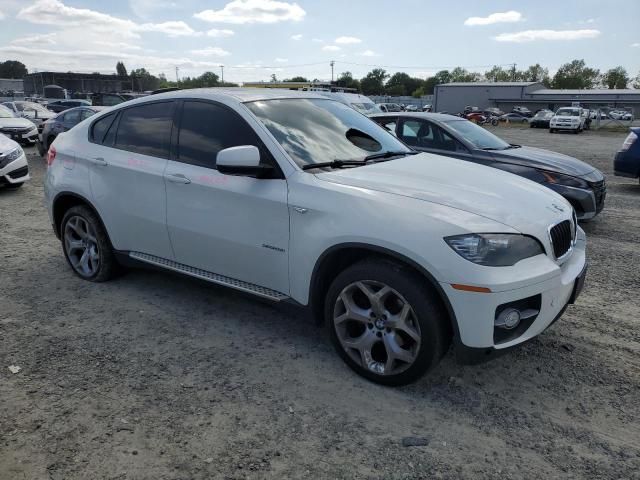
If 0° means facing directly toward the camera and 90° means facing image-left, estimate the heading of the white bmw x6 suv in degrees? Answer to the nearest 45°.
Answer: approximately 315°

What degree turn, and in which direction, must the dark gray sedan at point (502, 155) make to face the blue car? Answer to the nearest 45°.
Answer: approximately 90° to its left

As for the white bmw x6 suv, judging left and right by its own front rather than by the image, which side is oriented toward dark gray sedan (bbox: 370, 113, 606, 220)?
left

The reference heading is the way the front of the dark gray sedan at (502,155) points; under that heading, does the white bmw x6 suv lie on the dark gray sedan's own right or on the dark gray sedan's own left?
on the dark gray sedan's own right

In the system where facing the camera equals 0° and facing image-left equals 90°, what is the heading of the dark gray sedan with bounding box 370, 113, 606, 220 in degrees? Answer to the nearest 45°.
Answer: approximately 315°

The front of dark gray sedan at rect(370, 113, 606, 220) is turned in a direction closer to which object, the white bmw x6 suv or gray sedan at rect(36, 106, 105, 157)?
the white bmw x6 suv

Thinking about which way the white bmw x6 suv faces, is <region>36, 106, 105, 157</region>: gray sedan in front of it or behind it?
behind
